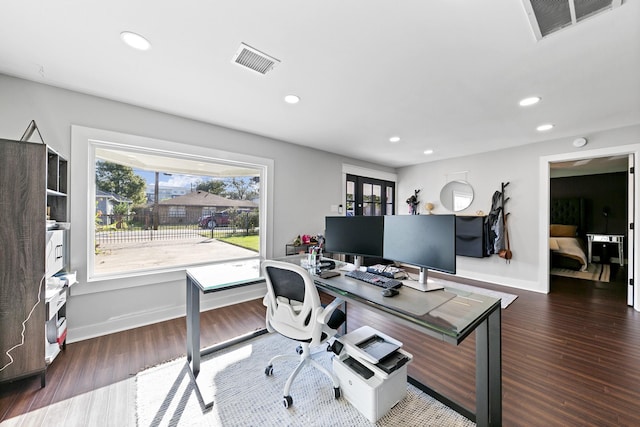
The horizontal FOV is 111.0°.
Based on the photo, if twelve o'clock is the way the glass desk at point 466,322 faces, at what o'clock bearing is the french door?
The french door is roughly at 4 o'clock from the glass desk.

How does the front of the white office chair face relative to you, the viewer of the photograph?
facing away from the viewer and to the right of the viewer

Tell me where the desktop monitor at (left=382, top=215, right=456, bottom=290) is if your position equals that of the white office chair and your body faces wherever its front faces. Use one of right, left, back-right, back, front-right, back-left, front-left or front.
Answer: front-right

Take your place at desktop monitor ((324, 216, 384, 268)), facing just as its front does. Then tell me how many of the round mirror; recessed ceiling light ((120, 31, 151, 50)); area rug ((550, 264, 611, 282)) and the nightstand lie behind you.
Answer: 3

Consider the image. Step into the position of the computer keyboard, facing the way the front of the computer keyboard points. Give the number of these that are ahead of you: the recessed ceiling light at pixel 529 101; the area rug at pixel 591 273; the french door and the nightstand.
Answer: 0

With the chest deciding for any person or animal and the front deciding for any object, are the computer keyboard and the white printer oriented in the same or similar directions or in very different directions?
same or similar directions

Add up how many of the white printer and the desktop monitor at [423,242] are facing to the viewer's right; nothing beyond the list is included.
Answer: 0

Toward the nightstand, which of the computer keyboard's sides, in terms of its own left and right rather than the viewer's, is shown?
back

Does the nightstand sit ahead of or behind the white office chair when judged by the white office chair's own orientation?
ahead

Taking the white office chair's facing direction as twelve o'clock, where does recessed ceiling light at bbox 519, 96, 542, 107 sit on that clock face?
The recessed ceiling light is roughly at 1 o'clock from the white office chair.

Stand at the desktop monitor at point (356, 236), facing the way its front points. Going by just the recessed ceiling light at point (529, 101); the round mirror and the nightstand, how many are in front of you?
0

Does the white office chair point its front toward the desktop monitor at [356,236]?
yes

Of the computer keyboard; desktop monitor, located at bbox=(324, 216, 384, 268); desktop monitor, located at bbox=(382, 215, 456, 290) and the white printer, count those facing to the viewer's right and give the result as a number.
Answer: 0

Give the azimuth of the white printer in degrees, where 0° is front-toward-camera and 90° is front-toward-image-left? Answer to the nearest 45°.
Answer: approximately 45°

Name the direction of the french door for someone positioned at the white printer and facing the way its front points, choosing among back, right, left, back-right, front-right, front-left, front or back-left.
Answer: back-right

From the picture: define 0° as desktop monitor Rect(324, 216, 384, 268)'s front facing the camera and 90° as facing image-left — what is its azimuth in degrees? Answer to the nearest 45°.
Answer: approximately 45°
